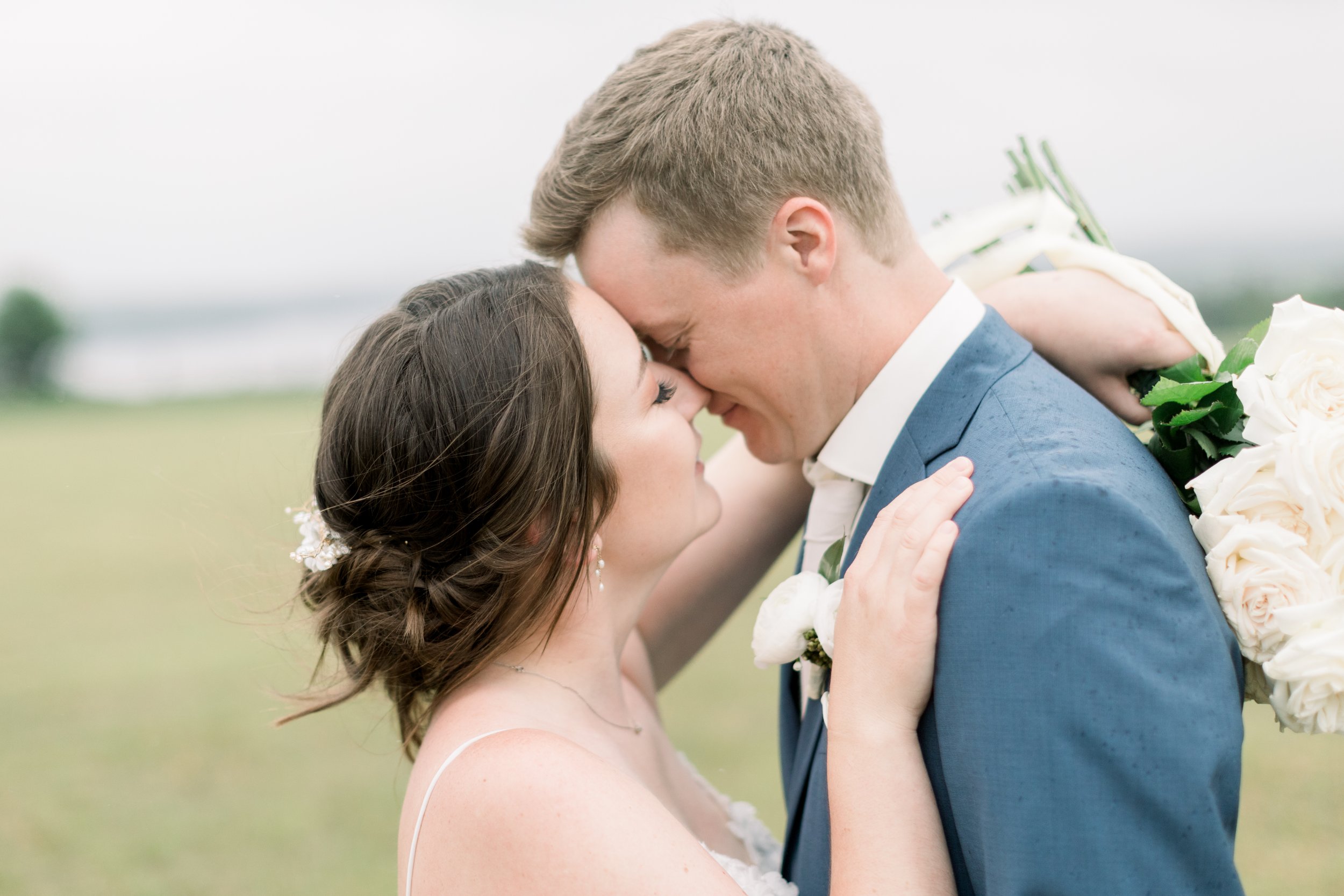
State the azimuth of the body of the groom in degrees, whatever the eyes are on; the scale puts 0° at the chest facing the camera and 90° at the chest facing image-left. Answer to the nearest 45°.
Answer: approximately 90°

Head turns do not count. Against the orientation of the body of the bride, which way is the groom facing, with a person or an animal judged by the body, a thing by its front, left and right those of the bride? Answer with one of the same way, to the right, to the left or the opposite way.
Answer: the opposite way

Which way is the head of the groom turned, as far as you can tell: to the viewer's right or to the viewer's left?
to the viewer's left

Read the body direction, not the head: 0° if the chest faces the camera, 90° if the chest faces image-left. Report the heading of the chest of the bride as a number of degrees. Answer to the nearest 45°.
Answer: approximately 270°
